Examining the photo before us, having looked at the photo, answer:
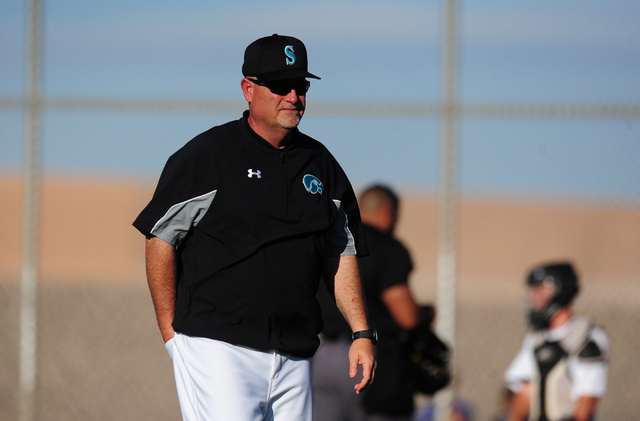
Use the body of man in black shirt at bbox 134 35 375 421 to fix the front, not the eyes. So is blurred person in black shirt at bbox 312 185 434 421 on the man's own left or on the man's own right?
on the man's own left

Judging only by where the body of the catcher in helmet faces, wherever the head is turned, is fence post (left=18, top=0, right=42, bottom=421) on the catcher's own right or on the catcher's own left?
on the catcher's own right

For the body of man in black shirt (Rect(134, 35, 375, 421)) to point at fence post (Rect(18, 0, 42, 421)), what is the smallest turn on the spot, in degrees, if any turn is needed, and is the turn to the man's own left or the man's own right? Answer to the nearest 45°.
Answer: approximately 180°

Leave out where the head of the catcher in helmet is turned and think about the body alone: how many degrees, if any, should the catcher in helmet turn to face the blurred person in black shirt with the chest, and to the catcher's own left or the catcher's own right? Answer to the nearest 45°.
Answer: approximately 45° to the catcher's own right

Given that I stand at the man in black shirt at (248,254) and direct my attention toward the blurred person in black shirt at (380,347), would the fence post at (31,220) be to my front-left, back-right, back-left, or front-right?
front-left

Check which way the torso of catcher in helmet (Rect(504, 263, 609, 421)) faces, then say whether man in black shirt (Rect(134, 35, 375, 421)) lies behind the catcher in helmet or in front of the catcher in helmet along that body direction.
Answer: in front

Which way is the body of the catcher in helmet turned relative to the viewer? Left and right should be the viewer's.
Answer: facing the viewer and to the left of the viewer

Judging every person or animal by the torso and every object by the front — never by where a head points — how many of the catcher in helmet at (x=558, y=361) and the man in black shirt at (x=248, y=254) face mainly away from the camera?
0

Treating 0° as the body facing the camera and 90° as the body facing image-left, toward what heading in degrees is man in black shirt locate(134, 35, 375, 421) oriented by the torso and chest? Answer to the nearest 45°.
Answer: approximately 315°

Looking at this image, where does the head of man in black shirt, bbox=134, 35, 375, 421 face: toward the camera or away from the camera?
toward the camera

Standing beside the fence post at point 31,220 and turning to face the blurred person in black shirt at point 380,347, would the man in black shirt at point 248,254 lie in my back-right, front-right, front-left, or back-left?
front-right
